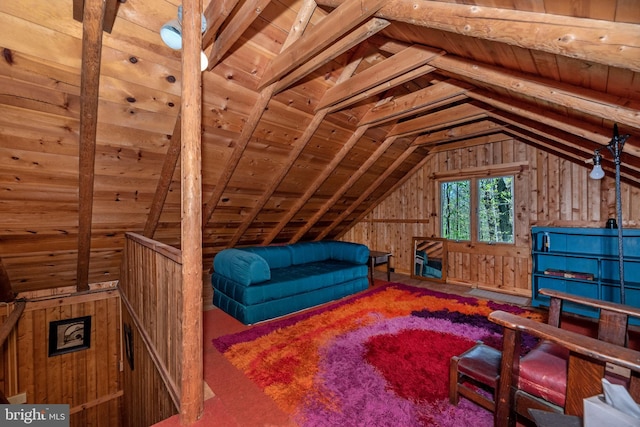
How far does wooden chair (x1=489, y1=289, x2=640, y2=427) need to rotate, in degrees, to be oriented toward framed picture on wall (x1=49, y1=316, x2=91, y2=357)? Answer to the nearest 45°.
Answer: approximately 45° to its left

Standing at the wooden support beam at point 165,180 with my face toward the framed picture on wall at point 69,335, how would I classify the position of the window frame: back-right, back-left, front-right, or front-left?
back-right

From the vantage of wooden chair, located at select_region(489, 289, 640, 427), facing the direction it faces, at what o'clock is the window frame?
The window frame is roughly at 1 o'clock from the wooden chair.

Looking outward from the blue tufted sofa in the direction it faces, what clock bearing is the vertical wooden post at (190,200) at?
The vertical wooden post is roughly at 2 o'clock from the blue tufted sofa.

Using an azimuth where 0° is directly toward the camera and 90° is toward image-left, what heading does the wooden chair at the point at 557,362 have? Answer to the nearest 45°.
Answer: approximately 135°

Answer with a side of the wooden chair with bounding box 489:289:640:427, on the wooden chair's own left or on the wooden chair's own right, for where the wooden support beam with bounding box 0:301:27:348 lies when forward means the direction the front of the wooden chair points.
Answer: on the wooden chair's own left

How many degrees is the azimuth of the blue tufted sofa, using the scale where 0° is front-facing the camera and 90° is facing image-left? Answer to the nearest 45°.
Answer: approximately 315°

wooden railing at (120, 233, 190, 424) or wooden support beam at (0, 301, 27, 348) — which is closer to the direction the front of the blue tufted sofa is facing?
the wooden railing
